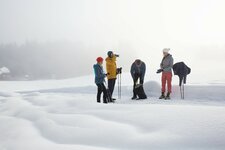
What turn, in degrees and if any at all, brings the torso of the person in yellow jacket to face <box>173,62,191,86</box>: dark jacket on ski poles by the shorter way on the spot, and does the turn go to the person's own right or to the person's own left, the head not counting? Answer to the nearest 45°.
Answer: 0° — they already face them

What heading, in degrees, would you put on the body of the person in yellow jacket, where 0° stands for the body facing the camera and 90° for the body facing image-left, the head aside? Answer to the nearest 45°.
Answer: approximately 270°
